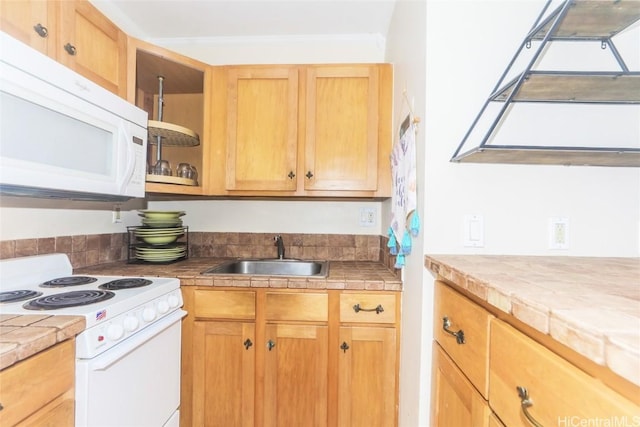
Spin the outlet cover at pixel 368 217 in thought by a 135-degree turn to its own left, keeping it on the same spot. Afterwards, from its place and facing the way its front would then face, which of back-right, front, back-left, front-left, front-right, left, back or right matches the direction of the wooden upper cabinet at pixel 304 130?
back

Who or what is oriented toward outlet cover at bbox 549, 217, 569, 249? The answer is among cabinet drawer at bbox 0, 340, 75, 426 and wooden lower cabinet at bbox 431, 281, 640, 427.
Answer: the cabinet drawer

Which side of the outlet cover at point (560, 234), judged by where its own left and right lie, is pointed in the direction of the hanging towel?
right

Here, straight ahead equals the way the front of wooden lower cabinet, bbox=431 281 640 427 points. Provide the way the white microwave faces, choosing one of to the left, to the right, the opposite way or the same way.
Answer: the opposite way

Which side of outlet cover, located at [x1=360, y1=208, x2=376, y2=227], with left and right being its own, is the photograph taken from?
front

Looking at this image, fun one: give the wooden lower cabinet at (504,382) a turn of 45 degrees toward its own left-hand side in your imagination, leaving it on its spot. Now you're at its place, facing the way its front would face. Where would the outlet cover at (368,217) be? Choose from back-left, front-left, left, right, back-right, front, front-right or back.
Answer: back-right

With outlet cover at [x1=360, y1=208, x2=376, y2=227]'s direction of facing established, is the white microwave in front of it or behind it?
in front

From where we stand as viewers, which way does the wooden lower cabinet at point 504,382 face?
facing the viewer and to the left of the viewer

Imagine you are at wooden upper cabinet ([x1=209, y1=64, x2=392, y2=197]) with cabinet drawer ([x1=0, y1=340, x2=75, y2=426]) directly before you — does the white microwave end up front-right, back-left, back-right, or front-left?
front-right

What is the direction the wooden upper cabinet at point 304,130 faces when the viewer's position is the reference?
facing the viewer

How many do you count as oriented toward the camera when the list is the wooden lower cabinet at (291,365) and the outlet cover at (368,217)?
2

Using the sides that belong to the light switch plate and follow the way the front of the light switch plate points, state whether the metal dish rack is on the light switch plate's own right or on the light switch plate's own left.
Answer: on the light switch plate's own right

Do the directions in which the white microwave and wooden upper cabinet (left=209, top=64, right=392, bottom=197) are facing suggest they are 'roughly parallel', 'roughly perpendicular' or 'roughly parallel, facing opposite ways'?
roughly perpendicular

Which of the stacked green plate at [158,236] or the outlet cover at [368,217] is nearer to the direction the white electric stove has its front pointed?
the outlet cover
